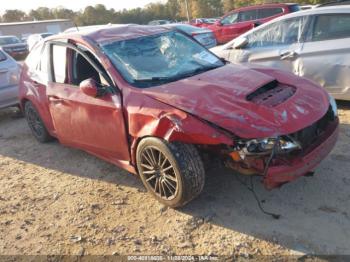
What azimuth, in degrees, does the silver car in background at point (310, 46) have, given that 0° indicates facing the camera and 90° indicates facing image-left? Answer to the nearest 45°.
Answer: approximately 90°

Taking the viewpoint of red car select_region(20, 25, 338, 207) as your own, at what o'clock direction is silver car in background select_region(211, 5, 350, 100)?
The silver car in background is roughly at 9 o'clock from the red car.

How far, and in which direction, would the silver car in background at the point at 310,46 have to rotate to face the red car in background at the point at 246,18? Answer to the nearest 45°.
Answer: approximately 90° to its right

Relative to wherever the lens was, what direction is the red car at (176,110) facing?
facing the viewer and to the right of the viewer

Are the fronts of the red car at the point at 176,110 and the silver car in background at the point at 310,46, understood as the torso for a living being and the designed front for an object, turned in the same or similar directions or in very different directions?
very different directions

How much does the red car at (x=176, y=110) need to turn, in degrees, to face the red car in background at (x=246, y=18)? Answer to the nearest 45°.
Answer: approximately 135° to its left

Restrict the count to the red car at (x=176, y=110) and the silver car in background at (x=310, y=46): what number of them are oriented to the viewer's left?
1

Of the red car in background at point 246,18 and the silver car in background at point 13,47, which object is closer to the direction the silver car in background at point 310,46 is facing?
the silver car in background at point 13,47

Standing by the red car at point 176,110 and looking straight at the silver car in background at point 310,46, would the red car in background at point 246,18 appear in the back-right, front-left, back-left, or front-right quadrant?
front-left

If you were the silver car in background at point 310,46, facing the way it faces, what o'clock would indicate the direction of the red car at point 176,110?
The red car is roughly at 10 o'clock from the silver car in background.
